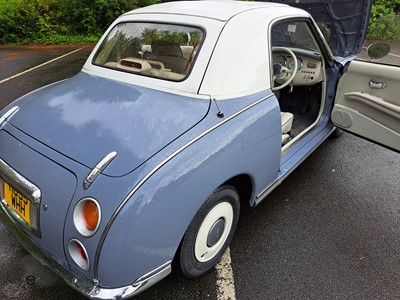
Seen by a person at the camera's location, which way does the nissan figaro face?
facing away from the viewer and to the right of the viewer

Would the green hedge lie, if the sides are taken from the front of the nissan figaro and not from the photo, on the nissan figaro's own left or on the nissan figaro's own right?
on the nissan figaro's own left
